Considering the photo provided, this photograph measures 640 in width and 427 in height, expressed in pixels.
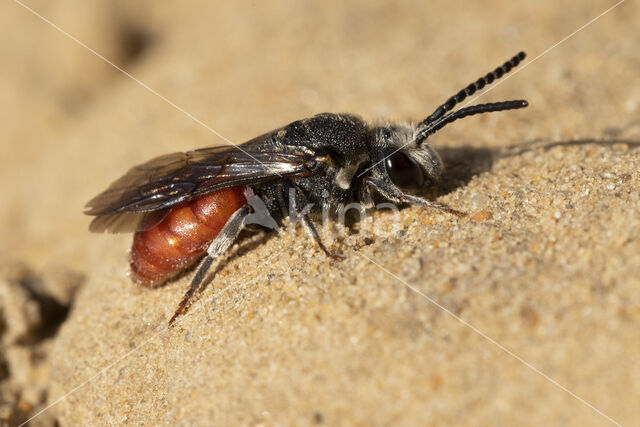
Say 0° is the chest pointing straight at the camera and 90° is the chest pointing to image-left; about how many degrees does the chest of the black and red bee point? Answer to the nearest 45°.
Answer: approximately 270°
